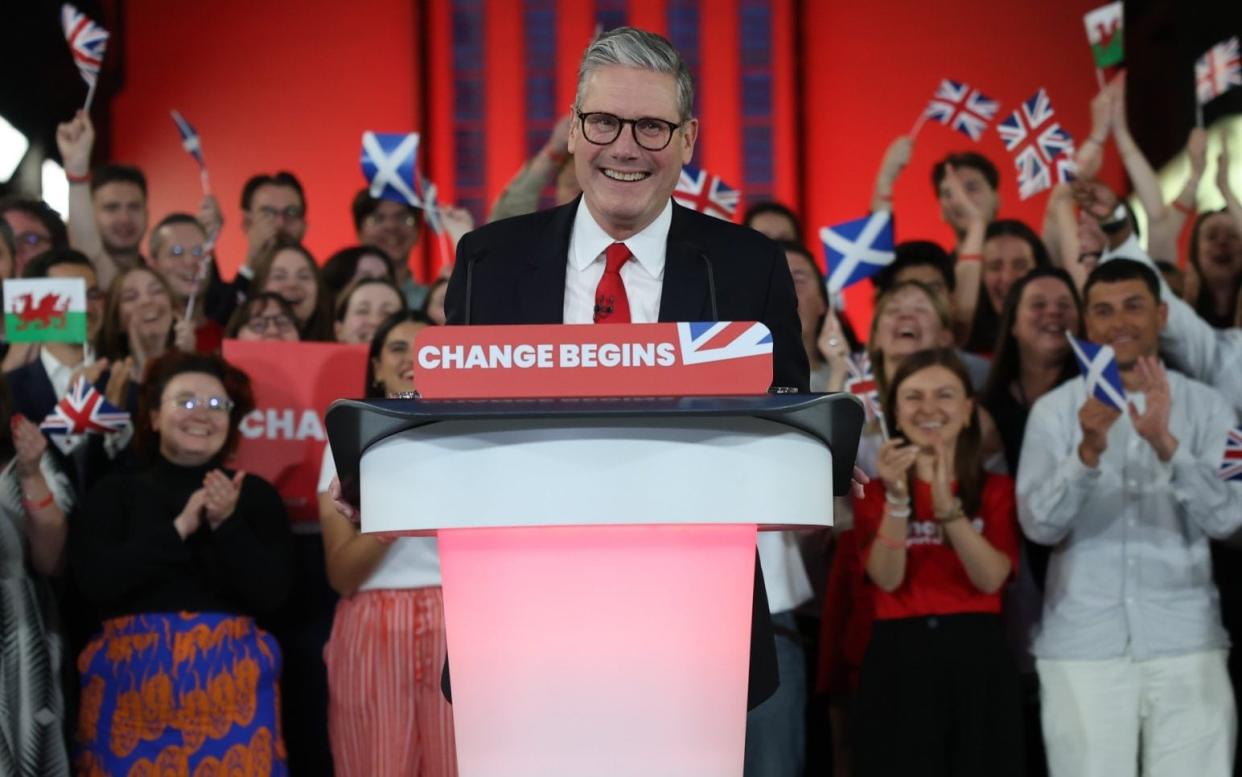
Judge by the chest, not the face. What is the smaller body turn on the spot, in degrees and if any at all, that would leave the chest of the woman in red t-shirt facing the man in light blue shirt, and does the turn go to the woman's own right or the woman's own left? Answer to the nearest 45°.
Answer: approximately 90° to the woman's own left

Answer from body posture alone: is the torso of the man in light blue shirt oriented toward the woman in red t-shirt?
no

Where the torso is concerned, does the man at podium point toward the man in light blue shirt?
no

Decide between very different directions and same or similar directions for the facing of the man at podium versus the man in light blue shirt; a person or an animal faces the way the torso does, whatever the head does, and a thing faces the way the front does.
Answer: same or similar directions

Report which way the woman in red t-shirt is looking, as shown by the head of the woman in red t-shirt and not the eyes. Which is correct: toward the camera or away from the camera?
toward the camera

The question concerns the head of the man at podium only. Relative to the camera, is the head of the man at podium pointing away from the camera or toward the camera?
toward the camera

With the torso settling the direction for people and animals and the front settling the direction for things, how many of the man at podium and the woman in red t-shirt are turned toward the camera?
2

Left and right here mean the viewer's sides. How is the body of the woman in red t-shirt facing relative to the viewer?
facing the viewer

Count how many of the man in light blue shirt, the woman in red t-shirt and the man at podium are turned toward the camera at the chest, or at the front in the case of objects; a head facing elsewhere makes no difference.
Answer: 3

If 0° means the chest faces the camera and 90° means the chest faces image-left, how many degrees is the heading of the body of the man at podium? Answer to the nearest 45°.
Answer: approximately 0°

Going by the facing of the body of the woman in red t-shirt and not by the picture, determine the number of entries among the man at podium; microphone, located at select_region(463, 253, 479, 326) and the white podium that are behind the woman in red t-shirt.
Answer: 0

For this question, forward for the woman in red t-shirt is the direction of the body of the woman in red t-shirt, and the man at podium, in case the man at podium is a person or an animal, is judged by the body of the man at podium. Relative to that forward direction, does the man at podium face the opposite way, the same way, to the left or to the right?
the same way

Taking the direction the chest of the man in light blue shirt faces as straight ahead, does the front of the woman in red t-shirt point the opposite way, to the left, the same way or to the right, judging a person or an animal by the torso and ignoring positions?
the same way
